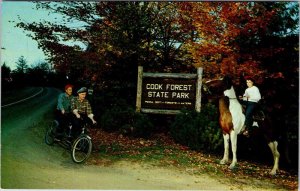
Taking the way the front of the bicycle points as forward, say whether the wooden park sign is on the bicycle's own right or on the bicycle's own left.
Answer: on the bicycle's own left

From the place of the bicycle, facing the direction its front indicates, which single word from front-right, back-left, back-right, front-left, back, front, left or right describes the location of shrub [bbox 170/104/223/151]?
front-left

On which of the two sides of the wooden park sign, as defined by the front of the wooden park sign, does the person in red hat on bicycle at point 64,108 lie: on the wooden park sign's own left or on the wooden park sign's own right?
on the wooden park sign's own right

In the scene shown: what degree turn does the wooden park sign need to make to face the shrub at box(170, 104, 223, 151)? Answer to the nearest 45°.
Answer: approximately 45° to its left

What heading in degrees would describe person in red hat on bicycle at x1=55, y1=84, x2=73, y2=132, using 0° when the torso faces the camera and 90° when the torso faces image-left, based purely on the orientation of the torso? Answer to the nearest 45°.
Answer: approximately 315°

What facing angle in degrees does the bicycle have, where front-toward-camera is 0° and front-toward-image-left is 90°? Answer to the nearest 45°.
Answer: approximately 315°

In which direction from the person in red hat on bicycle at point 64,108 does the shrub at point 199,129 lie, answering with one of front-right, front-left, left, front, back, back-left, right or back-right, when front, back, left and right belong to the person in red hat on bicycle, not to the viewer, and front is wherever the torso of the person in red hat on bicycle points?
front-left

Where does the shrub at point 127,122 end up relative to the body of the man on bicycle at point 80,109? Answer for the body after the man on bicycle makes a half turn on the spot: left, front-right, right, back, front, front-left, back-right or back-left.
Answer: right

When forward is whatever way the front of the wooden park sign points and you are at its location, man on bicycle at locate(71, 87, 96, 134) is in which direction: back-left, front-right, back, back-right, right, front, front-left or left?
front-right

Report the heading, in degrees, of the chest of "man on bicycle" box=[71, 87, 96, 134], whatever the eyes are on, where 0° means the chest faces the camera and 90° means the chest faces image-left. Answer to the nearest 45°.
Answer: approximately 315°

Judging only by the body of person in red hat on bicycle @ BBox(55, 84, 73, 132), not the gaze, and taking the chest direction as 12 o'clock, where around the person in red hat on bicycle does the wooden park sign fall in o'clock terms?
The wooden park sign is roughly at 10 o'clock from the person in red hat on bicycle.
